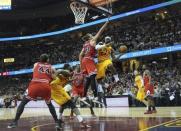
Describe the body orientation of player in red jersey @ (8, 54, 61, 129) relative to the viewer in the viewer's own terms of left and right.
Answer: facing away from the viewer

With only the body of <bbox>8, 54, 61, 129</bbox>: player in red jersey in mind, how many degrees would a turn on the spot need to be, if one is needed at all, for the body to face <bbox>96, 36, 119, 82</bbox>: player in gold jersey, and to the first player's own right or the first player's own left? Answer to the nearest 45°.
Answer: approximately 45° to the first player's own right

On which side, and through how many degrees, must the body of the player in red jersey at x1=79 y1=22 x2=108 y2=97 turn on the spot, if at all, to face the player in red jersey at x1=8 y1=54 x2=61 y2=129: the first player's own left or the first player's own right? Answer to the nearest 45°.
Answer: approximately 180°

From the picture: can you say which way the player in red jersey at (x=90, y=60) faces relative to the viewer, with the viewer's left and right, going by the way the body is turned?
facing away from the viewer and to the right of the viewer

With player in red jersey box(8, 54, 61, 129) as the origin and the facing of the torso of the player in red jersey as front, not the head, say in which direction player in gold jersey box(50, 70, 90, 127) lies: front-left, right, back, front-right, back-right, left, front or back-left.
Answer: front-right

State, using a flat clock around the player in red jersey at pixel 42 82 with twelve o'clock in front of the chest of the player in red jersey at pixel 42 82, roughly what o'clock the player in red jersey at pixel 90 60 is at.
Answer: the player in red jersey at pixel 90 60 is roughly at 2 o'clock from the player in red jersey at pixel 42 82.
